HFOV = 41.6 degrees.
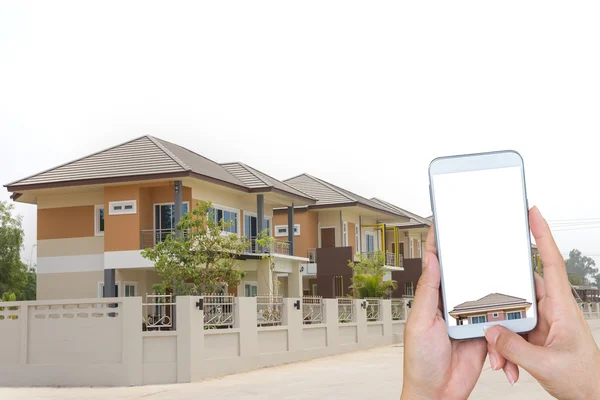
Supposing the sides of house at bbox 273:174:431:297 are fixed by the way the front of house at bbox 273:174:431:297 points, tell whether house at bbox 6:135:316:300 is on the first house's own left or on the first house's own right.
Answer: on the first house's own right

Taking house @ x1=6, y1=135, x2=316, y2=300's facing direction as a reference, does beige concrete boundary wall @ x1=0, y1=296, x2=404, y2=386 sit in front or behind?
in front

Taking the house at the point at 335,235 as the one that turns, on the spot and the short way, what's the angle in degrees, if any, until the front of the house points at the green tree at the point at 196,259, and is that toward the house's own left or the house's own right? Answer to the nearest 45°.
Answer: approximately 45° to the house's own right

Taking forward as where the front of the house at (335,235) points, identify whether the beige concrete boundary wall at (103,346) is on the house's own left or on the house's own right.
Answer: on the house's own right

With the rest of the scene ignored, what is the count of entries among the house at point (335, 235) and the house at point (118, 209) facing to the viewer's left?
0

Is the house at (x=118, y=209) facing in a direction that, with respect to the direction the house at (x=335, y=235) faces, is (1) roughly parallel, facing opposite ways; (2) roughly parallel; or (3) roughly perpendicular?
roughly parallel

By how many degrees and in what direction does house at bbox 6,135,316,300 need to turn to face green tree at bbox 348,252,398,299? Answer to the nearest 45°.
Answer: approximately 90° to its left

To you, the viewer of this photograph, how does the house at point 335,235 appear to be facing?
facing the viewer and to the right of the viewer

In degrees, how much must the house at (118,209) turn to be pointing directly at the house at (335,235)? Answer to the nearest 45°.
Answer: approximately 90° to its left

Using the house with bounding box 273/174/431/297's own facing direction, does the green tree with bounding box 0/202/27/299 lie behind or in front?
behind

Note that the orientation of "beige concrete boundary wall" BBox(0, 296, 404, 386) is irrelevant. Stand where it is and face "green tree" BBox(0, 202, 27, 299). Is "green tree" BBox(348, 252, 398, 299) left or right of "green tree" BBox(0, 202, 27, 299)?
right
